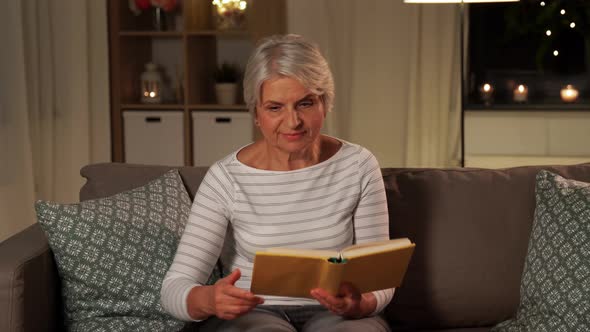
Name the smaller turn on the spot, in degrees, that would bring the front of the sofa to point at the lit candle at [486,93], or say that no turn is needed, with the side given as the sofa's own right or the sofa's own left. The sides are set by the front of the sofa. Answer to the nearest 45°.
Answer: approximately 180°

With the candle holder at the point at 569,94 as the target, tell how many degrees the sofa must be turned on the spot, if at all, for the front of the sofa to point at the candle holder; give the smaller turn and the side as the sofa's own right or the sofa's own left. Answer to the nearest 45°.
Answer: approximately 180°

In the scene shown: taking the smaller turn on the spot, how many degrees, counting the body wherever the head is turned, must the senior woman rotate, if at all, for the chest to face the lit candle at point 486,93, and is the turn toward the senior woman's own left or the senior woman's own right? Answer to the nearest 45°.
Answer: approximately 180°

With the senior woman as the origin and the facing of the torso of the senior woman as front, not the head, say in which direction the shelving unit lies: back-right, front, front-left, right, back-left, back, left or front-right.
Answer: back

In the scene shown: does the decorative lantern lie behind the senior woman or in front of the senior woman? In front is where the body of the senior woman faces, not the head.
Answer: behind

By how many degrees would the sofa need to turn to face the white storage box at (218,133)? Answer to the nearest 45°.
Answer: approximately 180°

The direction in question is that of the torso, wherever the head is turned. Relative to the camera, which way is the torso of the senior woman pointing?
toward the camera

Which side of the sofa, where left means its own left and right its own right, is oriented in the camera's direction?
front

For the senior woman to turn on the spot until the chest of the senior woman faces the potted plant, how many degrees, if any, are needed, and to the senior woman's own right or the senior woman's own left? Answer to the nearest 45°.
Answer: approximately 180°
